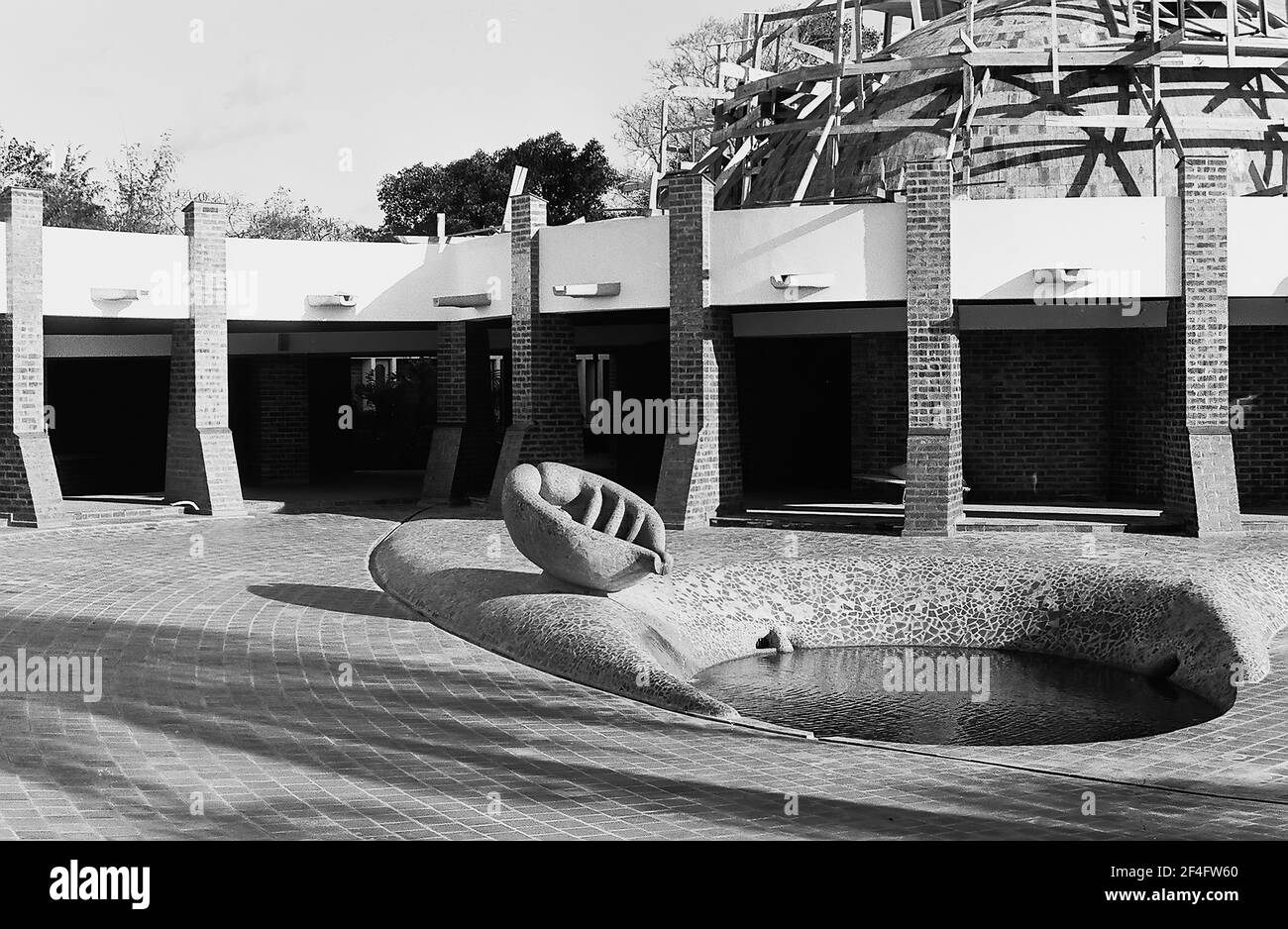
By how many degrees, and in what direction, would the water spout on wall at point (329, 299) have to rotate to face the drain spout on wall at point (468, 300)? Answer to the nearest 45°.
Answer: approximately 90° to its left

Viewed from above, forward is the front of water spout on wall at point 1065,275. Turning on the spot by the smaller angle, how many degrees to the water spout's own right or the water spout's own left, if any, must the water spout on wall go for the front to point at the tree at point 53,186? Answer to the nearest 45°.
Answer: approximately 135° to the water spout's own right

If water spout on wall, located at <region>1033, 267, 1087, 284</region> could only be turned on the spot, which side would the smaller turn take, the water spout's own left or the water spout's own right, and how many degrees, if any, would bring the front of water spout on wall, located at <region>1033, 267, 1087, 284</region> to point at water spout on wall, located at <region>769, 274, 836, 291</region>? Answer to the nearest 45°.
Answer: approximately 90° to the water spout's own right

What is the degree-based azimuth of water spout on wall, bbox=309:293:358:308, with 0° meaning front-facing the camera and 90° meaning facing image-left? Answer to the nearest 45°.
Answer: approximately 0°

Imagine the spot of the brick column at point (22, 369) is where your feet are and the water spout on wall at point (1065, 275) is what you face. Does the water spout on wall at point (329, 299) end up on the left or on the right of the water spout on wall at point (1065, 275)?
left

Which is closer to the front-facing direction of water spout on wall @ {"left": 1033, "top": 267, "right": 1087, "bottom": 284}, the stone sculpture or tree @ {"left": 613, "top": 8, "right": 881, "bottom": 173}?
the stone sculpture

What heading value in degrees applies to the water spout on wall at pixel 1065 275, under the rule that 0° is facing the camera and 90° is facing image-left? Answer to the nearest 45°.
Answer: approximately 0°

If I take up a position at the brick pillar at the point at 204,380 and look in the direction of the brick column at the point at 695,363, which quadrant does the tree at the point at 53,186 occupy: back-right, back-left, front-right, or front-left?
back-left

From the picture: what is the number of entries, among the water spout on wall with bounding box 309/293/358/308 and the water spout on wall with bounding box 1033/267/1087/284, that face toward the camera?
2

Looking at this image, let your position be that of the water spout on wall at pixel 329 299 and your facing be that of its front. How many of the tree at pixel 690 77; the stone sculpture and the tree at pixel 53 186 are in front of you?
1

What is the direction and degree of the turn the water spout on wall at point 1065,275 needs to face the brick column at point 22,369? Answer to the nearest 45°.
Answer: approximately 90° to its right

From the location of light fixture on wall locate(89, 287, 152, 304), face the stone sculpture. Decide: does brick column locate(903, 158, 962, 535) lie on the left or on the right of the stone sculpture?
left

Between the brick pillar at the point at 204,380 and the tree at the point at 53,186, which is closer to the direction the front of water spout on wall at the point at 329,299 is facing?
the brick pillar
